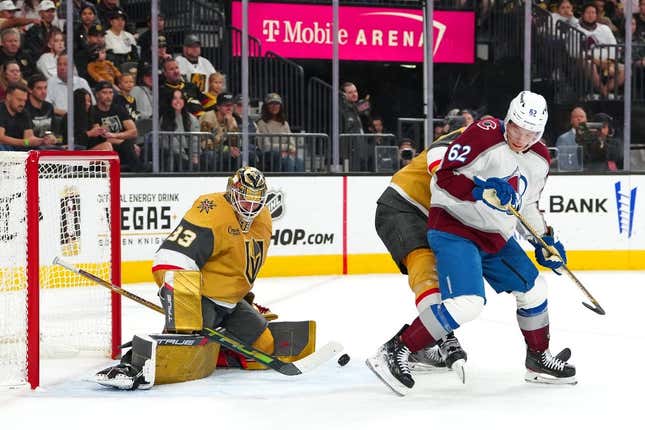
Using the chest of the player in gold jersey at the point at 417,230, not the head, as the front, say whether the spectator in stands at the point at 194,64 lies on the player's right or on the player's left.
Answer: on the player's left

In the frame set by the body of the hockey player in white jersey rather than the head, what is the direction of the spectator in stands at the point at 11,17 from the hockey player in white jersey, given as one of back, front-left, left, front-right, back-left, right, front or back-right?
back

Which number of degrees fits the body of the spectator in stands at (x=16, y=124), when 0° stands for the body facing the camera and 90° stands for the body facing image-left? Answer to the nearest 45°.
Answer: approximately 315°

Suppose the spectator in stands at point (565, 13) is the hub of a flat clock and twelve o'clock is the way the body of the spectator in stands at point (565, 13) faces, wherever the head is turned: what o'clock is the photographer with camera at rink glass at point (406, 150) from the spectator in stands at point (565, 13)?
the photographer with camera at rink glass at point (406, 150) is roughly at 1 o'clock from the spectator in stands at point (565, 13).

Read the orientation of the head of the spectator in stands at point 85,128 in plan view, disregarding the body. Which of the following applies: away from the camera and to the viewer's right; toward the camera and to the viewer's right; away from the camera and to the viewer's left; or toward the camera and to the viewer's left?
toward the camera and to the viewer's right

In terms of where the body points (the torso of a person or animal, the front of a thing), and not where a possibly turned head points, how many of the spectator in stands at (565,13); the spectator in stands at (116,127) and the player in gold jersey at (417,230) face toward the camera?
2

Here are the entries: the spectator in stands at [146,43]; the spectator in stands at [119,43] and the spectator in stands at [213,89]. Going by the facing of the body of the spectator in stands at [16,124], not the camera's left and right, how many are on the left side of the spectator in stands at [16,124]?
3

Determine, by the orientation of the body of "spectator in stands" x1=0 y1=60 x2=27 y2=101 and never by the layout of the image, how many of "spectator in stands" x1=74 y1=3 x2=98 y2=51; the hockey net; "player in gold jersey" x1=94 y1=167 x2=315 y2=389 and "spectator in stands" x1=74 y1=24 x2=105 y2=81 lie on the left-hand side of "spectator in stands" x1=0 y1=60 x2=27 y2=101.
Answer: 2

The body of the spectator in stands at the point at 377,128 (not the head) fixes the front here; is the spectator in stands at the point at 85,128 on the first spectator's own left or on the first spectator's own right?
on the first spectator's own right

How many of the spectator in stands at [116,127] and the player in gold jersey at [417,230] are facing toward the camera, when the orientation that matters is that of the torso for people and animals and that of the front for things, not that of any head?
1

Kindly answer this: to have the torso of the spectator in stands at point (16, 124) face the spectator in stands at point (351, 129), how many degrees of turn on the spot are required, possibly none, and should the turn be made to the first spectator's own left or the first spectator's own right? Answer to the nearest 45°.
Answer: approximately 45° to the first spectator's own left
